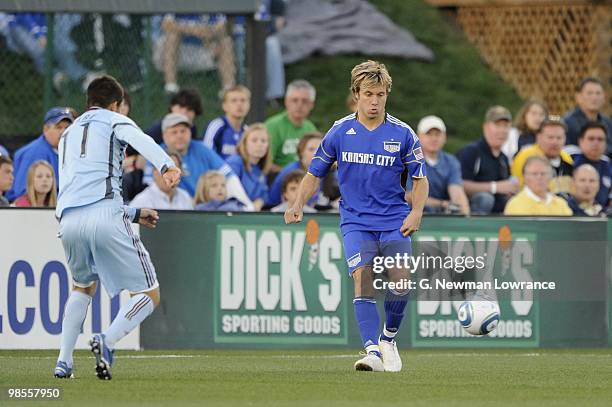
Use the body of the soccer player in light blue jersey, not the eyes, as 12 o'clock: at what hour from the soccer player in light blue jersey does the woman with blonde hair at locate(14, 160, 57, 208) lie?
The woman with blonde hair is roughly at 10 o'clock from the soccer player in light blue jersey.

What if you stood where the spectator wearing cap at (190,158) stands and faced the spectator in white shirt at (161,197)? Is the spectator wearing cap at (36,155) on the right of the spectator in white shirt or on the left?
right

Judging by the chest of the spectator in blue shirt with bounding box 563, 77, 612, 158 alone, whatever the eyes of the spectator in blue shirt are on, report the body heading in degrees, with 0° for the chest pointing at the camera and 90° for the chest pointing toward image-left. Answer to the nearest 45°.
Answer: approximately 0°

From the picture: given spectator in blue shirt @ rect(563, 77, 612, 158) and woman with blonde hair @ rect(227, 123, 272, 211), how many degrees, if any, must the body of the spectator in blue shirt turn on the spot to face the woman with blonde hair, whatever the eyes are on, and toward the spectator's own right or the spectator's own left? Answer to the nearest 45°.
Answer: approximately 45° to the spectator's own right

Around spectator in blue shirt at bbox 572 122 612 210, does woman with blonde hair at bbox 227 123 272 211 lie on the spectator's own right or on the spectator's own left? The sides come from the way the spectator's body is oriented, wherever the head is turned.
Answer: on the spectator's own right

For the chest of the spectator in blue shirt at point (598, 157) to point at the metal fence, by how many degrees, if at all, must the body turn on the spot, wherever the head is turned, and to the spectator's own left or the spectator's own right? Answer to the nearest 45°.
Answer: approximately 90° to the spectator's own right

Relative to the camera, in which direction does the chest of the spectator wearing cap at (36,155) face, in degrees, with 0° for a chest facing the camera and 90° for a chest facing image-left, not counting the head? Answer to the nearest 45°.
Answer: approximately 315°

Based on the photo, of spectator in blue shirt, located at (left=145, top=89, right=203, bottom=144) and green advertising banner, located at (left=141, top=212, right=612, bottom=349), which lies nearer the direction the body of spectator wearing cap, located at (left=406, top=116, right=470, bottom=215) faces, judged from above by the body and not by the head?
the green advertising banner

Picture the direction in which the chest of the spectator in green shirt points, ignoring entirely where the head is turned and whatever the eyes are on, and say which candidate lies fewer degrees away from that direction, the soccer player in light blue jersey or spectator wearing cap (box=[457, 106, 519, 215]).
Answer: the soccer player in light blue jersey
